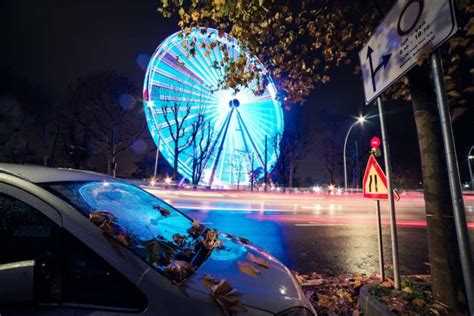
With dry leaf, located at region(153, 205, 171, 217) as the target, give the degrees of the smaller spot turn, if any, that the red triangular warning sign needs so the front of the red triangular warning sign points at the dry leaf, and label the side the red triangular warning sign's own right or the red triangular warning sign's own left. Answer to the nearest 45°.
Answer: approximately 45° to the red triangular warning sign's own right

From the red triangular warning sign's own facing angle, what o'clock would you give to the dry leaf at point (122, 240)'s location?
The dry leaf is roughly at 1 o'clock from the red triangular warning sign.

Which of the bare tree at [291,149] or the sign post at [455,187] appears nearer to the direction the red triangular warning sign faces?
the sign post

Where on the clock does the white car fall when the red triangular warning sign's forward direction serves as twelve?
The white car is roughly at 1 o'clock from the red triangular warning sign.

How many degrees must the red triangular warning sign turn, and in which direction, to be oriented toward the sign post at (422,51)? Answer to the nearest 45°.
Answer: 0° — it already faces it

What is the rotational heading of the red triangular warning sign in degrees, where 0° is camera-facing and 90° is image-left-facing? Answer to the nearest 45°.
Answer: approximately 0°

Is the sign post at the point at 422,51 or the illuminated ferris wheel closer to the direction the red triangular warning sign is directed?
the sign post

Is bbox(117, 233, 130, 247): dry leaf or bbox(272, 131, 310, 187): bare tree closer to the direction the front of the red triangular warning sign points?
the dry leaf
